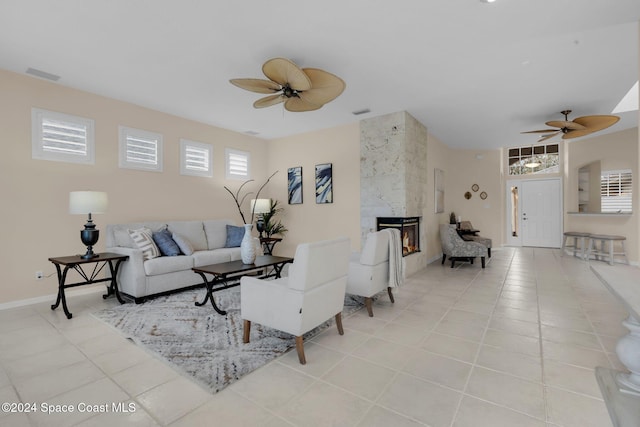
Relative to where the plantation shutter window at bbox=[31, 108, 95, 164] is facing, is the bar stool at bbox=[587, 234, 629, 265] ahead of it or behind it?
ahead

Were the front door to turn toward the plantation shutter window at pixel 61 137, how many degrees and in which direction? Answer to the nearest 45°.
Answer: approximately 45° to its right

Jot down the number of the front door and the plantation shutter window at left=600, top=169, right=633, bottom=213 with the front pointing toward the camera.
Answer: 2

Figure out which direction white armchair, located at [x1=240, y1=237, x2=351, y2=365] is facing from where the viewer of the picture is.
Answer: facing away from the viewer and to the left of the viewer

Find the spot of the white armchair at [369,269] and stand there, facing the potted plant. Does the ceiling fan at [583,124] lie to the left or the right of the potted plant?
right

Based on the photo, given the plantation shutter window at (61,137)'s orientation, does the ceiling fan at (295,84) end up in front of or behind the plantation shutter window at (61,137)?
in front

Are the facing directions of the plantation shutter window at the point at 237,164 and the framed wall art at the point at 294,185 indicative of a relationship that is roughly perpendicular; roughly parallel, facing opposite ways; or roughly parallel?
roughly perpendicular

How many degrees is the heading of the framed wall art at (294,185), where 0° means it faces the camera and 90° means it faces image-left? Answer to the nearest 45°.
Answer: approximately 45°

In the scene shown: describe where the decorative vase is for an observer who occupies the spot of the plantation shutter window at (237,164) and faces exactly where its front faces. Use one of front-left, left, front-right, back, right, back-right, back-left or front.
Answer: front-right

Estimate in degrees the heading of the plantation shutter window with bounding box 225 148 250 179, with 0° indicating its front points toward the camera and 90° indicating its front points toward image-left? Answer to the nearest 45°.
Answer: approximately 315°

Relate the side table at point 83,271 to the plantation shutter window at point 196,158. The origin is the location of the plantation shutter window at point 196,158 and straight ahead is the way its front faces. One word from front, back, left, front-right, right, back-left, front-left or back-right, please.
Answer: right

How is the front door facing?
toward the camera

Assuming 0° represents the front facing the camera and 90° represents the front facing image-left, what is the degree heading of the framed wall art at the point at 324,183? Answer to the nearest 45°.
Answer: approximately 45°

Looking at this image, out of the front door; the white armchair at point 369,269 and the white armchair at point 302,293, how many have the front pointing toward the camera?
1
